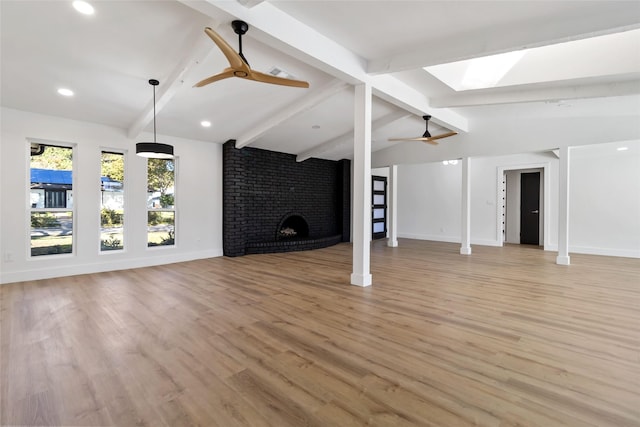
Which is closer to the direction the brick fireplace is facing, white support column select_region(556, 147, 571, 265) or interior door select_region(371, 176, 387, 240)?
the white support column

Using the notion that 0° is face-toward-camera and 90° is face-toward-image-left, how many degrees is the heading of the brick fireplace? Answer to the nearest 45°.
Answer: approximately 315°

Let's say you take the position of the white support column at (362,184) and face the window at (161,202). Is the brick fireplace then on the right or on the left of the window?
right

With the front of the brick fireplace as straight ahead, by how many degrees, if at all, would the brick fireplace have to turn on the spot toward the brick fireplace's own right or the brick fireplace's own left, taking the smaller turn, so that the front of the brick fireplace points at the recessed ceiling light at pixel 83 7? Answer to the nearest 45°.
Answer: approximately 45° to the brick fireplace's own right

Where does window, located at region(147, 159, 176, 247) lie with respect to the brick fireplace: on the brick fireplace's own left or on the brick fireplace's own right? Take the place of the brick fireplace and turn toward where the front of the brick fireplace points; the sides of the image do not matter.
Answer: on the brick fireplace's own right

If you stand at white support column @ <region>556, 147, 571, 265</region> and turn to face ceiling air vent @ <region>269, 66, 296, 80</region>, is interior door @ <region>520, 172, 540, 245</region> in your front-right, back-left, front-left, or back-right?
back-right

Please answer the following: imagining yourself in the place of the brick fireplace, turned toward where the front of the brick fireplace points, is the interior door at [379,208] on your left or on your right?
on your left

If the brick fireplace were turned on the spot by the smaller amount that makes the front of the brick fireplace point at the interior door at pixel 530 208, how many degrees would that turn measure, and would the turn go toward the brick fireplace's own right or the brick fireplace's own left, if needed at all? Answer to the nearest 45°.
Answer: approximately 45° to the brick fireplace's own left

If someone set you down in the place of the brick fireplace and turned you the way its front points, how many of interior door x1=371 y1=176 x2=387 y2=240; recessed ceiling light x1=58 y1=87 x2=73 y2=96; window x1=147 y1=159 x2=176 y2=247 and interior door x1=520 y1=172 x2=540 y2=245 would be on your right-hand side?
2
